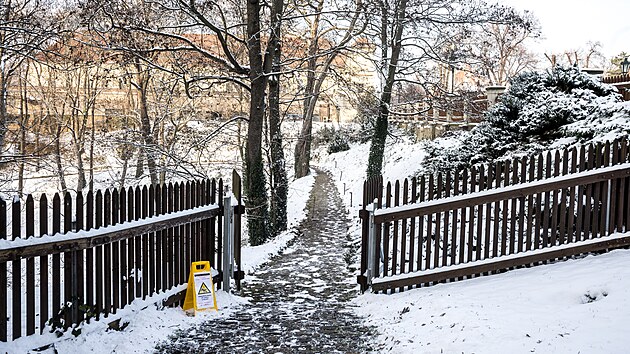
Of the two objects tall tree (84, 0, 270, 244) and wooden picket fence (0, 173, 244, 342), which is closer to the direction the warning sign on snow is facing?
the wooden picket fence

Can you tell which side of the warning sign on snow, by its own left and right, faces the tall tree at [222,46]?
back

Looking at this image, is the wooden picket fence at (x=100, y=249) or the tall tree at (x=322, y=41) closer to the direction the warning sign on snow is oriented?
the wooden picket fence

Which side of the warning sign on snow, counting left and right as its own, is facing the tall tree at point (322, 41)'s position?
back

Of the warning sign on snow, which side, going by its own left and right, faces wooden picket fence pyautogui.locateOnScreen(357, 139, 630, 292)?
left

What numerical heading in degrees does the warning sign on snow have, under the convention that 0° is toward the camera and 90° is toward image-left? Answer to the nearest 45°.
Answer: approximately 0°

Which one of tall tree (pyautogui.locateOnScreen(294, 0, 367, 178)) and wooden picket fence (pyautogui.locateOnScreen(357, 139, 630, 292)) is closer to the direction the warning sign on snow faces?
the wooden picket fence

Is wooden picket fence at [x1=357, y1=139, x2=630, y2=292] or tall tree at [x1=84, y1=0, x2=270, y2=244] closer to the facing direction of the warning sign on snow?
the wooden picket fence
